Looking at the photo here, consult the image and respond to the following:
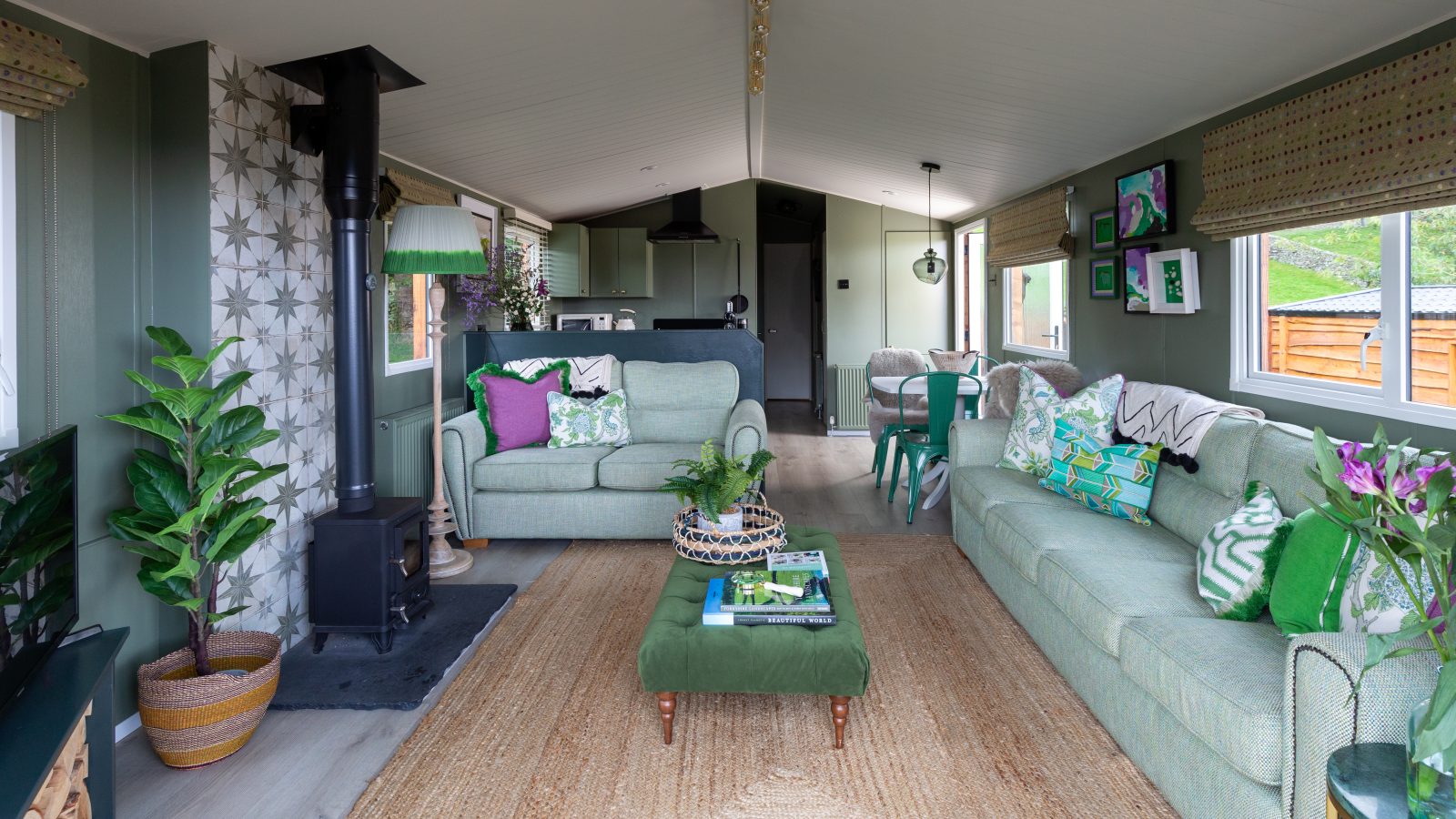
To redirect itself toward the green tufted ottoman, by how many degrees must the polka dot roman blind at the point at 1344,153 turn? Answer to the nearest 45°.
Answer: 0° — it already faces it

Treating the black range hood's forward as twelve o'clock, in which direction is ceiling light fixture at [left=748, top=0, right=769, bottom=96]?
The ceiling light fixture is roughly at 12 o'clock from the black range hood.

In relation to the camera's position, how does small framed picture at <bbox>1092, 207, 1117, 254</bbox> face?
facing the viewer and to the left of the viewer

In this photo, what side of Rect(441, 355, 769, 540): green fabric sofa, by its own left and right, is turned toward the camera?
front

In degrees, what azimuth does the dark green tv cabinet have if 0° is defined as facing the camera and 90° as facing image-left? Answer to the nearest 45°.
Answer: approximately 315°

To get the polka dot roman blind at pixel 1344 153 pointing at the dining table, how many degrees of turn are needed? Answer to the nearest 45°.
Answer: approximately 90° to its right

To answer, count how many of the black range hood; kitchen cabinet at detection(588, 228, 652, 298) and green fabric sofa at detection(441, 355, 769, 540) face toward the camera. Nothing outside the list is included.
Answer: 3

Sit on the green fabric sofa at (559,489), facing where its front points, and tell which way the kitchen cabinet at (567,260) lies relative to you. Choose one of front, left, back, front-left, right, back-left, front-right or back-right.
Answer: back

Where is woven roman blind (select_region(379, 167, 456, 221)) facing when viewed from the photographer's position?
facing the viewer and to the right of the viewer

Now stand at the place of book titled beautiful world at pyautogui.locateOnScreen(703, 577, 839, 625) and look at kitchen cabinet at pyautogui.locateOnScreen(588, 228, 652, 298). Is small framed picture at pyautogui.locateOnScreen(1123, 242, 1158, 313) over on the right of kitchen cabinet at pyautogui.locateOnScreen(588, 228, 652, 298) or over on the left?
right

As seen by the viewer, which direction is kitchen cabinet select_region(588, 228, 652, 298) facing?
toward the camera

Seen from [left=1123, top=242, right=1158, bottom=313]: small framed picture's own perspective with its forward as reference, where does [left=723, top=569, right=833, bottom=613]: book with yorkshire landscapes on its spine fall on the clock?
The book with yorkshire landscapes on its spine is roughly at 11 o'clock from the small framed picture.

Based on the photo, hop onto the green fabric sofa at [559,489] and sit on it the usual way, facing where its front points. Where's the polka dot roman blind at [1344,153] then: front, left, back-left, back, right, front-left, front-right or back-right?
front-left
